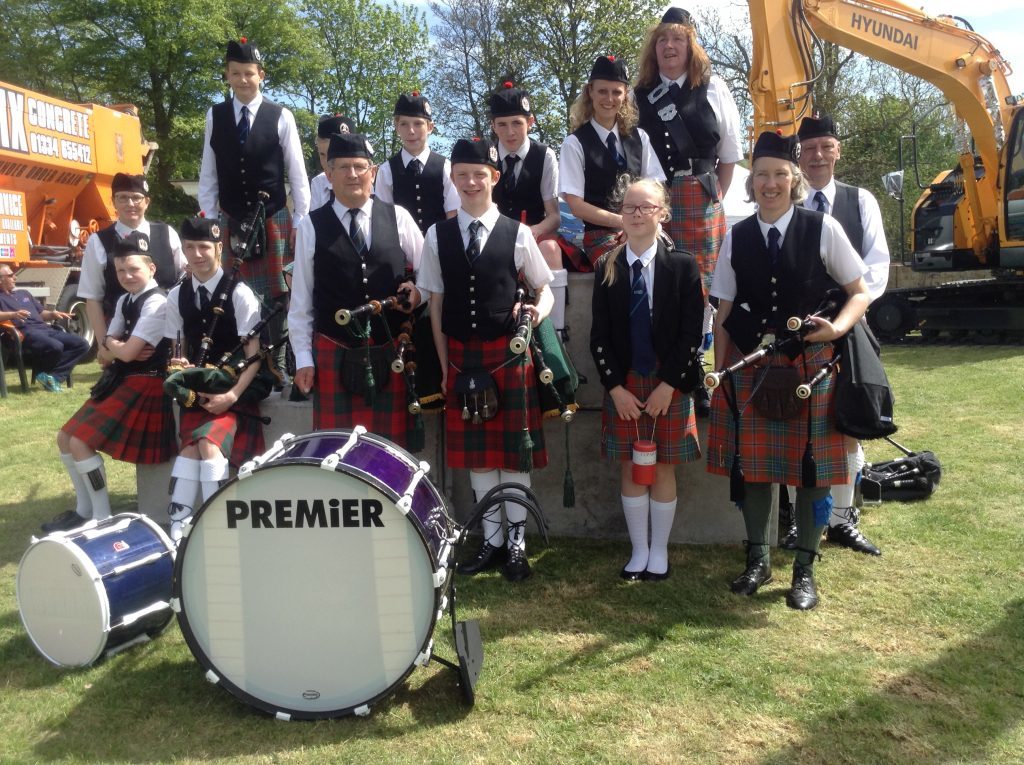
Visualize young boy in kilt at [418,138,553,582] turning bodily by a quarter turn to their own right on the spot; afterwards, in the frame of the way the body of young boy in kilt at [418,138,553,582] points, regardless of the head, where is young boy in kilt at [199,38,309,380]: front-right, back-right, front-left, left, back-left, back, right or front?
front-right

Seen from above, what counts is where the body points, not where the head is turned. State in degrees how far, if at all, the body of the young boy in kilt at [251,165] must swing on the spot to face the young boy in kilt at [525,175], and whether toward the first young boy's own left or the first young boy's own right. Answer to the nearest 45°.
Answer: approximately 45° to the first young boy's own left

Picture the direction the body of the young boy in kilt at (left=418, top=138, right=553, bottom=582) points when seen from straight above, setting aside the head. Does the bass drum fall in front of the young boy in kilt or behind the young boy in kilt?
in front

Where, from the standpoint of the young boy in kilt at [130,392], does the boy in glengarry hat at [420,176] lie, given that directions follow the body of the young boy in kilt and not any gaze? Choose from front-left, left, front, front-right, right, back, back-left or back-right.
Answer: back-left

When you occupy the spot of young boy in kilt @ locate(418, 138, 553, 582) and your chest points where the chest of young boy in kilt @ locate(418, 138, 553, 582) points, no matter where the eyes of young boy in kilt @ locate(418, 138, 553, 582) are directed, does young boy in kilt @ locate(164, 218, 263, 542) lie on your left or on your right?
on your right

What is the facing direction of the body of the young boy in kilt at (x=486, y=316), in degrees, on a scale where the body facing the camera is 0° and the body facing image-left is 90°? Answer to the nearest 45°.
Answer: approximately 0°

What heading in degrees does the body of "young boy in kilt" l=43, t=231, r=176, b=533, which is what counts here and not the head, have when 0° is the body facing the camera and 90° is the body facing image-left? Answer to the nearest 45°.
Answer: approximately 45°
